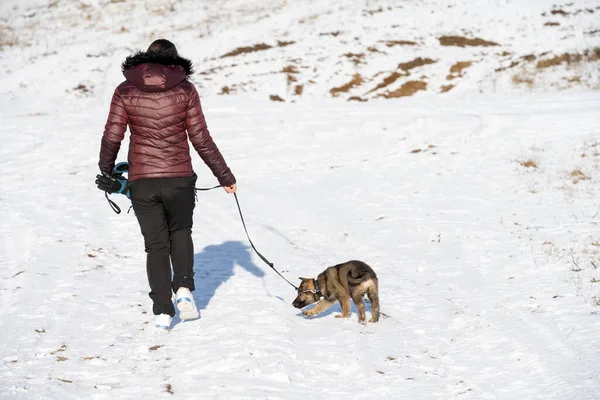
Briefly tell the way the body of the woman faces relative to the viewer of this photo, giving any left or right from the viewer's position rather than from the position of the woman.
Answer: facing away from the viewer

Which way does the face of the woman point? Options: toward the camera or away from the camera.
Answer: away from the camera
